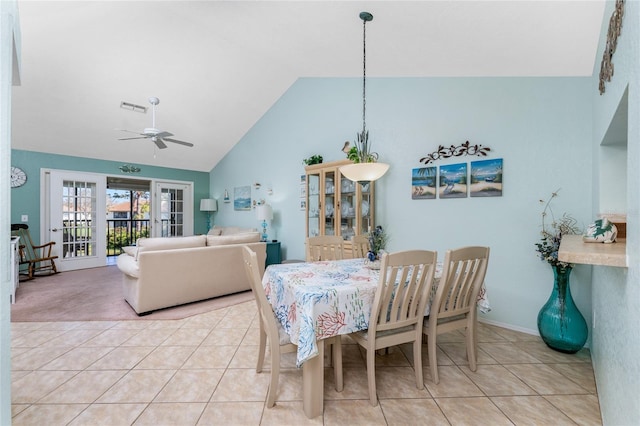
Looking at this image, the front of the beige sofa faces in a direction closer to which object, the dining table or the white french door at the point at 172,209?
the white french door

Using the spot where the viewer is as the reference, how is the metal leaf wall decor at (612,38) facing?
facing to the left of the viewer

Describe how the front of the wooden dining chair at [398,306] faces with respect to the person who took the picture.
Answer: facing away from the viewer and to the left of the viewer

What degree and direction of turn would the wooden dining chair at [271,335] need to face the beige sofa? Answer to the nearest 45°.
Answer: approximately 135° to its left

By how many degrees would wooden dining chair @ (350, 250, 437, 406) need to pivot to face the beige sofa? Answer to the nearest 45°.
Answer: approximately 45° to its left

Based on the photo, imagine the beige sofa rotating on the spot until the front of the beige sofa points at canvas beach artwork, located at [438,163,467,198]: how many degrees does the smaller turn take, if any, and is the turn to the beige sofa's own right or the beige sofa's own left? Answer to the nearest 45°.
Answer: approximately 180°

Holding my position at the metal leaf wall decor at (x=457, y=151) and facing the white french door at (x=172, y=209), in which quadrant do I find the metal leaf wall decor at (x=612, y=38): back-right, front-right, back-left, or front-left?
back-left

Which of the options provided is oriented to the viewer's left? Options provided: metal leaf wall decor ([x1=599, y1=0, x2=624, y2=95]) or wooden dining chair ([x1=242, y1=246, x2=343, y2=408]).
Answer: the metal leaf wall decor

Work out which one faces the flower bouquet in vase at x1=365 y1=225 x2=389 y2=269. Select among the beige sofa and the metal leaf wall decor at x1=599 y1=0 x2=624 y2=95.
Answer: the metal leaf wall decor

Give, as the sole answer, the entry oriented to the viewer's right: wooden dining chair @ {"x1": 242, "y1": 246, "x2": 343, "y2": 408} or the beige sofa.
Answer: the wooden dining chair

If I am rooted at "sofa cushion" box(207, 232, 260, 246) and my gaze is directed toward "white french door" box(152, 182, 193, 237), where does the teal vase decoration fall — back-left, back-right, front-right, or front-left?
back-right

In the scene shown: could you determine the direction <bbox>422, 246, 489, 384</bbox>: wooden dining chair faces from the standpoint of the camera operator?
facing away from the viewer and to the left of the viewer

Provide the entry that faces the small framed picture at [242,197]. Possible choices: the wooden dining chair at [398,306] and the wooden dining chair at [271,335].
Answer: the wooden dining chair at [398,306]

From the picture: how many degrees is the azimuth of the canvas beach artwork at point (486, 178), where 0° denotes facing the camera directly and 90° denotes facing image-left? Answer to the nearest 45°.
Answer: approximately 45°

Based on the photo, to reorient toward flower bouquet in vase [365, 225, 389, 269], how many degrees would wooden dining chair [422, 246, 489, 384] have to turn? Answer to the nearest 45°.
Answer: approximately 45° to its left

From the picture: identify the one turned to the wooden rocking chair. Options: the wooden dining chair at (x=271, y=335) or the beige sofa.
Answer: the beige sofa

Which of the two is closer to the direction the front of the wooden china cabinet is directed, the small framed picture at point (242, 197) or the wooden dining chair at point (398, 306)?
the wooden dining chair

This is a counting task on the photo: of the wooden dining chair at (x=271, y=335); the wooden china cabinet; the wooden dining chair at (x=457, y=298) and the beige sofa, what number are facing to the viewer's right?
1

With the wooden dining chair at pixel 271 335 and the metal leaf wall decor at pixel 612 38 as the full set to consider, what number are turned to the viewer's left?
1
